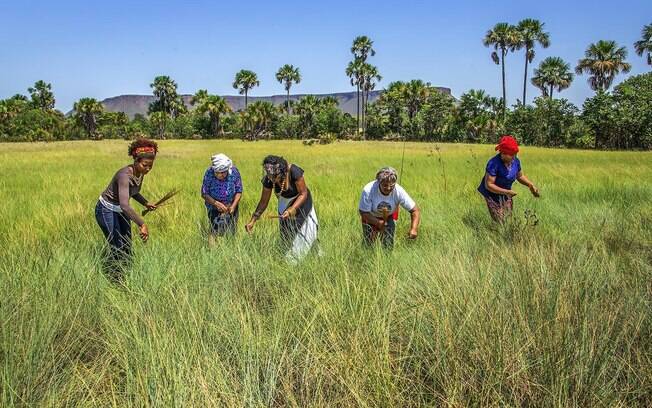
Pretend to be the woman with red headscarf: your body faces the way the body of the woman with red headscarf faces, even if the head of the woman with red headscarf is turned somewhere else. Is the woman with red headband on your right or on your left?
on your right

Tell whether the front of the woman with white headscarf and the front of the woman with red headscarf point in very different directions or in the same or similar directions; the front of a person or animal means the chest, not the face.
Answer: same or similar directions

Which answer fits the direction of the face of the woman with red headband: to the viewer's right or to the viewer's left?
to the viewer's right

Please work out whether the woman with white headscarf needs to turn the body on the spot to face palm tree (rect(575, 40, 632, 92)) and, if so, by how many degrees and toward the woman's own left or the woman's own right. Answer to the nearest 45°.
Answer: approximately 135° to the woman's own left

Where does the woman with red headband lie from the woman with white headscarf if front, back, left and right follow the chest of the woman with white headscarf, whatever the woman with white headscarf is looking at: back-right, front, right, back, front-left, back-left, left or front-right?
front-right

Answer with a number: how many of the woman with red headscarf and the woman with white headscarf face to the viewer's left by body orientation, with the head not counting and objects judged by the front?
0

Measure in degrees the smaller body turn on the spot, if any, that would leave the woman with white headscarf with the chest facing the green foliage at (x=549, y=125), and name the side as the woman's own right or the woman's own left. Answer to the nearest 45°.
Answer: approximately 135° to the woman's own left

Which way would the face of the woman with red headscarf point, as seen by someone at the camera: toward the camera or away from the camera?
toward the camera

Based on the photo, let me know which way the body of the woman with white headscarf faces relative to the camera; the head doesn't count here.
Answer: toward the camera

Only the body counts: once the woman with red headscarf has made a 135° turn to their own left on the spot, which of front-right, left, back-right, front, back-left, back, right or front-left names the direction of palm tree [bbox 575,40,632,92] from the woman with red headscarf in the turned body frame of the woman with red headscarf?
front

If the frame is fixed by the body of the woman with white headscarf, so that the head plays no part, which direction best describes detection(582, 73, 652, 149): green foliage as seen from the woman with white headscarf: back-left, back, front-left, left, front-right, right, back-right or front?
back-left
